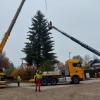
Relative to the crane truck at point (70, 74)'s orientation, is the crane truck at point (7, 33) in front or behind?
behind

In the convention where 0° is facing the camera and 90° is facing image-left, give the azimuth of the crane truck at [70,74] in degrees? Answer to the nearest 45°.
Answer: approximately 270°
